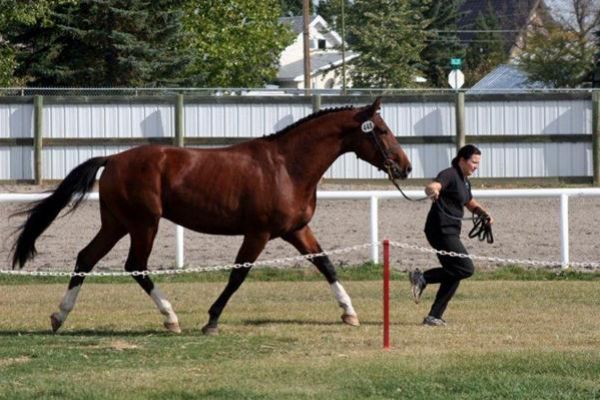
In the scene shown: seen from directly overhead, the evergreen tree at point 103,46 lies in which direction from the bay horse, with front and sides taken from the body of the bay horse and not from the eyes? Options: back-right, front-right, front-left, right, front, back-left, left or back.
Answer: left

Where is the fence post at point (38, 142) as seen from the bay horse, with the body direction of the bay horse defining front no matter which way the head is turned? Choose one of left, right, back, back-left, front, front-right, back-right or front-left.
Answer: left

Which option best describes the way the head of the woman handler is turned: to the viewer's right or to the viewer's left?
to the viewer's right

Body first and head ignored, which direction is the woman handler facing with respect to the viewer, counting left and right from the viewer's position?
facing to the right of the viewer

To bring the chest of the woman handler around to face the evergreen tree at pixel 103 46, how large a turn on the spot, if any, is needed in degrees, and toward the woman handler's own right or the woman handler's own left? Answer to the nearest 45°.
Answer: approximately 90° to the woman handler's own left

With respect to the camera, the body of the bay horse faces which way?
to the viewer's right

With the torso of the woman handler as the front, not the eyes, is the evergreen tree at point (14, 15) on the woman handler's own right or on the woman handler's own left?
on the woman handler's own left

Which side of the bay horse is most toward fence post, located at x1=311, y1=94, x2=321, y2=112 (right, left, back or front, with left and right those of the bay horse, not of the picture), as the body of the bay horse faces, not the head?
left

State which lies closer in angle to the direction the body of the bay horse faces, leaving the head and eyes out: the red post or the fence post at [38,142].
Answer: the red post

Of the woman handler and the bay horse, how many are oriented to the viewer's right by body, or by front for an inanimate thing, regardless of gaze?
2
